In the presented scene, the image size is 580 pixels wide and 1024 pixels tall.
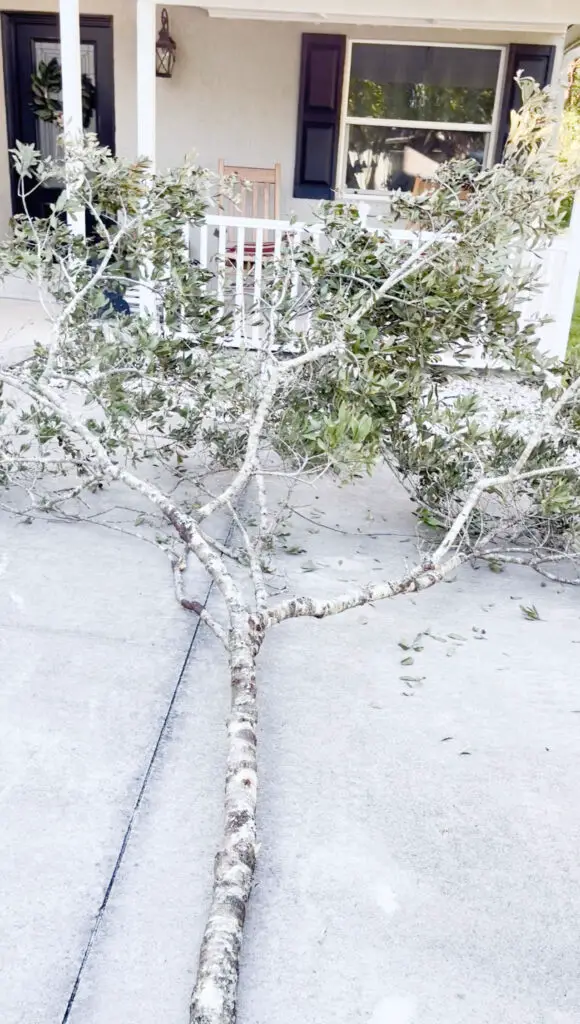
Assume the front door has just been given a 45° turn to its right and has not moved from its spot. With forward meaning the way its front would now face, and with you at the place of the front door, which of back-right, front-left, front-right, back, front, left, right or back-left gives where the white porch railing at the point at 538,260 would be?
left

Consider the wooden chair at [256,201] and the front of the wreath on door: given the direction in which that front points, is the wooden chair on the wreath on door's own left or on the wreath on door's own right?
on the wreath on door's own left

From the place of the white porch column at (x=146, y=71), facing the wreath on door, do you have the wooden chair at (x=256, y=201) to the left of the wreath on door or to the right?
right

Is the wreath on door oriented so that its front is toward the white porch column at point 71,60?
yes

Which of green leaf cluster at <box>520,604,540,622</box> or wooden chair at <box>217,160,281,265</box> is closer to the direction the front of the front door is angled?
the green leaf cluster

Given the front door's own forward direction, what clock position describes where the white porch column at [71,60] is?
The white porch column is roughly at 12 o'clock from the front door.

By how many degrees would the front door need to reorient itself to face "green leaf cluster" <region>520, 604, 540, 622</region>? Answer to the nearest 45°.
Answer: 0° — it already faces it

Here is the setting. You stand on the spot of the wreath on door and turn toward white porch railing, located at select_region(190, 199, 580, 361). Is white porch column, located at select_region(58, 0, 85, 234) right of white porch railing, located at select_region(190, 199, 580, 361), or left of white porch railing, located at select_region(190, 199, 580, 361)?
right

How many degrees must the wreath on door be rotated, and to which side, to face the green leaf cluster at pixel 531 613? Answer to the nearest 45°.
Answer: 0° — it already faces it

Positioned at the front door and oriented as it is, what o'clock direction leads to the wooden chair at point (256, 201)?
The wooden chair is roughly at 10 o'clock from the front door.

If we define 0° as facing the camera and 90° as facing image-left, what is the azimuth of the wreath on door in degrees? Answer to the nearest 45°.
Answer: approximately 0°

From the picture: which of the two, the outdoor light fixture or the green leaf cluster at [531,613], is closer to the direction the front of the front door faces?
the green leaf cluster
